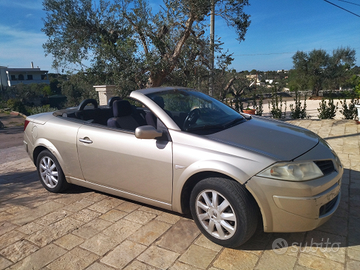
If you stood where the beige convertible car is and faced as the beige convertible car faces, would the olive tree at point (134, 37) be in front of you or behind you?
behind

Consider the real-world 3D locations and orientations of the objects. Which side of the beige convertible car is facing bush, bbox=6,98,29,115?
back

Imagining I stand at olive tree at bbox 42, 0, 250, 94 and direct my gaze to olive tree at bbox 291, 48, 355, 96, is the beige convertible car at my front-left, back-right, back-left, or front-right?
back-right

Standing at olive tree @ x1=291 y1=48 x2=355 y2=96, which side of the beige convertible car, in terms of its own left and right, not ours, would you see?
left

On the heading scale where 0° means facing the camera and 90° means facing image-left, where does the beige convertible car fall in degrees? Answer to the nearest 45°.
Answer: approximately 315°

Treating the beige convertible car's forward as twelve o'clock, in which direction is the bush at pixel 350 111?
The bush is roughly at 9 o'clock from the beige convertible car.
